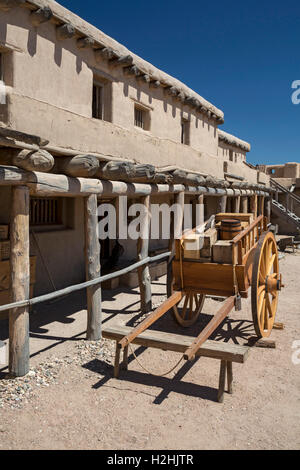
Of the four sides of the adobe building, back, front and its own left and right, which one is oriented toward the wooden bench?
front

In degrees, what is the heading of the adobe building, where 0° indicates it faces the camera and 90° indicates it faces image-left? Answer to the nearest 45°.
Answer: approximately 315°

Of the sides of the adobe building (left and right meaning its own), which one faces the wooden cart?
front

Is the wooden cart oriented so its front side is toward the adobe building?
no

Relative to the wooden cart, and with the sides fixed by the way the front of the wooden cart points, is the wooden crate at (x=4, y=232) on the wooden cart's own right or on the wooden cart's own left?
on the wooden cart's own right

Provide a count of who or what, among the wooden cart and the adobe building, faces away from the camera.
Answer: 0

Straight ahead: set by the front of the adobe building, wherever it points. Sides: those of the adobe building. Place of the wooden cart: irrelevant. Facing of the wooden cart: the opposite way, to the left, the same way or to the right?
to the right

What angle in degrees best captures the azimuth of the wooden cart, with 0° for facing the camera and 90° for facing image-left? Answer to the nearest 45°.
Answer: approximately 45°

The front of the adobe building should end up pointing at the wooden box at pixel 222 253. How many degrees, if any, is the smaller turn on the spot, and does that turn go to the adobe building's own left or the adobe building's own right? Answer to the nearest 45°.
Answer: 0° — it already faces it
